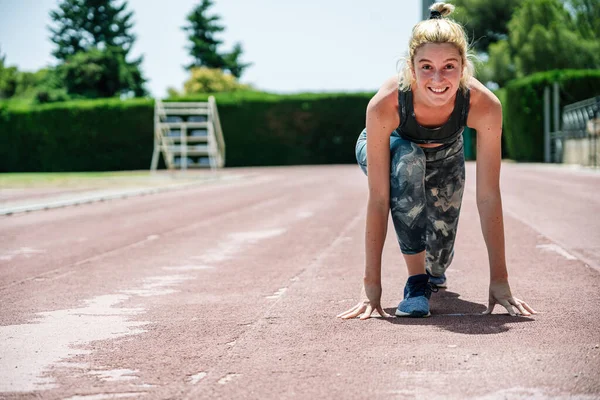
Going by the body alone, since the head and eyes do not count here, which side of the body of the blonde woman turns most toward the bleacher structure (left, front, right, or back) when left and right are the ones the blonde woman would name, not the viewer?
back

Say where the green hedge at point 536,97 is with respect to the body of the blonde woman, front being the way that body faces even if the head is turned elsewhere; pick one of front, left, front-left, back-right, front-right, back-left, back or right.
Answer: back

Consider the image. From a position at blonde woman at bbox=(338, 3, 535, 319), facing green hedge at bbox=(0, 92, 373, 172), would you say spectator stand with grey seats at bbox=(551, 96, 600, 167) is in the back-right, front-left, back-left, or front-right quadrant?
front-right

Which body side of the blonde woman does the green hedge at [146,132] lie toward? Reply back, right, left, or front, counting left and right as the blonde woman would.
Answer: back

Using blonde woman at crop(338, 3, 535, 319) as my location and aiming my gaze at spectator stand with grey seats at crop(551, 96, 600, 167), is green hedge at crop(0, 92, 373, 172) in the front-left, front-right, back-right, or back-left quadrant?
front-left

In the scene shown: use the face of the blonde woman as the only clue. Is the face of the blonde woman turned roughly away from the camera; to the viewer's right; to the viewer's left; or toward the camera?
toward the camera

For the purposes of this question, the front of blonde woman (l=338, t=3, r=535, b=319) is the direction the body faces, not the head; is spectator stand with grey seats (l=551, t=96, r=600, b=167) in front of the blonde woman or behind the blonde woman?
behind

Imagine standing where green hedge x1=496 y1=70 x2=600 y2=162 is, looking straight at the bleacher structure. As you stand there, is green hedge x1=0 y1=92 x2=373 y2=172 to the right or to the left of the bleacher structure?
right

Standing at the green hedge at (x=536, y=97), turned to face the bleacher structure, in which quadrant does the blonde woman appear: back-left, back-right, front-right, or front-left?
front-left
